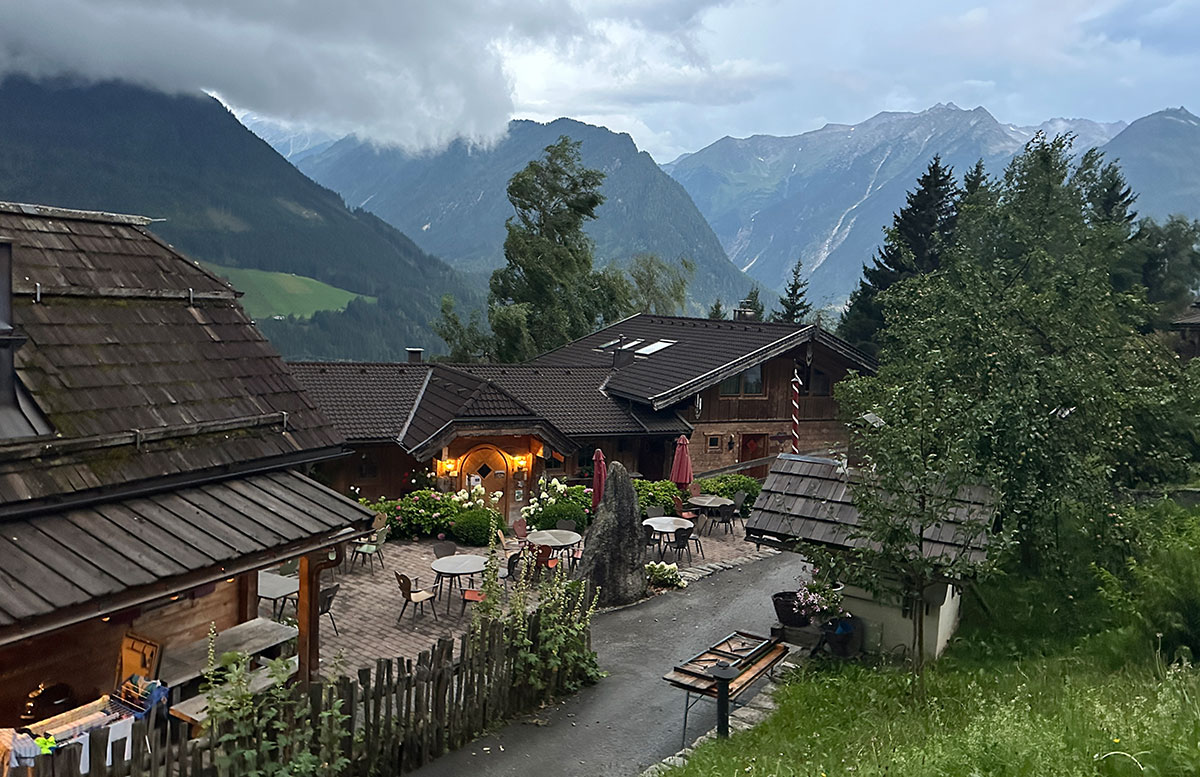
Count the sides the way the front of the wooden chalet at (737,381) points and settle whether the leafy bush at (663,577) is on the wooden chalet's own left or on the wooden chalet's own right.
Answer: on the wooden chalet's own right

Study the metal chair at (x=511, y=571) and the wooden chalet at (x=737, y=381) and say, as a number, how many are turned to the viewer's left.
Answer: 1

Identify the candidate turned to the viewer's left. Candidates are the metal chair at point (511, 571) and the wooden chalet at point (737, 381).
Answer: the metal chair

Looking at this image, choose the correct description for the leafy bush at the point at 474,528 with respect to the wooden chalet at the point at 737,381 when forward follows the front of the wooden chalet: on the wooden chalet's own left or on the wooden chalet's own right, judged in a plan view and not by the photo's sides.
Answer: on the wooden chalet's own right

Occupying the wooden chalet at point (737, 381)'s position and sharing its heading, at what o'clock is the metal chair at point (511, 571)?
The metal chair is roughly at 2 o'clock from the wooden chalet.

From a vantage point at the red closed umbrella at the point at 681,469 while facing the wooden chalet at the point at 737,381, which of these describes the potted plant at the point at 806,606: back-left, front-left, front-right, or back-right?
back-right

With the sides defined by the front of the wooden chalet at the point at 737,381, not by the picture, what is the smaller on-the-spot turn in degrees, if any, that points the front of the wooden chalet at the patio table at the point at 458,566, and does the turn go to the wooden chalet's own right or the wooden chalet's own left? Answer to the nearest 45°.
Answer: approximately 45° to the wooden chalet's own right

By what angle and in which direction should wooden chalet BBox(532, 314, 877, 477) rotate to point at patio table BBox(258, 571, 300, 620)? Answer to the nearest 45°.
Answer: approximately 90° to its right

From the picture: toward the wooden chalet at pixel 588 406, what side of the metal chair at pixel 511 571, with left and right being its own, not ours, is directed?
right

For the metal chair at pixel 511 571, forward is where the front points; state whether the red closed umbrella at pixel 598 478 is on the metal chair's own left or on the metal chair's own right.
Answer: on the metal chair's own right

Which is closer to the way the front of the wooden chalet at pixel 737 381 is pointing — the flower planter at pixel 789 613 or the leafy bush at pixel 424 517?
the flower planter

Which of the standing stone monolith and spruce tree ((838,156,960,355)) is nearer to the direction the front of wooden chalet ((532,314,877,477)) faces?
the standing stone monolith

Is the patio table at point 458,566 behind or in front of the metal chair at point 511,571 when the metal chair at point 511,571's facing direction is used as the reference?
in front

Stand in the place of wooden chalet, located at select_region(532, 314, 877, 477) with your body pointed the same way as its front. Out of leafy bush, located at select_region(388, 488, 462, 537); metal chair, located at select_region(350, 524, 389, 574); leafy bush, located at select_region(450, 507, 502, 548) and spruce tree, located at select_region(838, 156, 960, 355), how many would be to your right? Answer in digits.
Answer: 3

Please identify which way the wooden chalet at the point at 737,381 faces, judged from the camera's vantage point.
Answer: facing the viewer and to the right of the viewer

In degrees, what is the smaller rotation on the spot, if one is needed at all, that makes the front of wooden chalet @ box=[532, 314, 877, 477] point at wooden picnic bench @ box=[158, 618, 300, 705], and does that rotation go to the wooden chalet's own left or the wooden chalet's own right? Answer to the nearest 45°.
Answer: approximately 45° to the wooden chalet's own right
